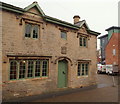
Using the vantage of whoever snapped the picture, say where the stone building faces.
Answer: facing the viewer and to the right of the viewer

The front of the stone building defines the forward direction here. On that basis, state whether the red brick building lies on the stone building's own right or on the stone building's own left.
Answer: on the stone building's own left
